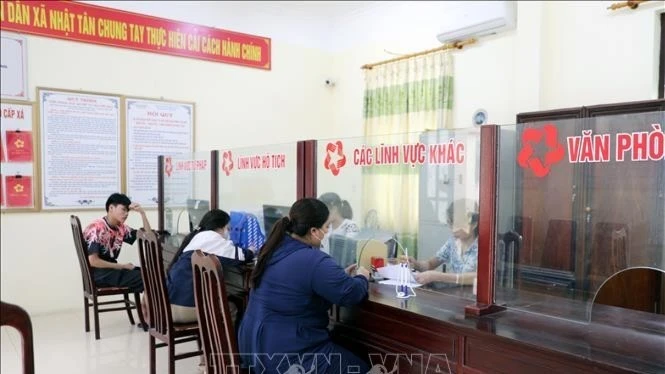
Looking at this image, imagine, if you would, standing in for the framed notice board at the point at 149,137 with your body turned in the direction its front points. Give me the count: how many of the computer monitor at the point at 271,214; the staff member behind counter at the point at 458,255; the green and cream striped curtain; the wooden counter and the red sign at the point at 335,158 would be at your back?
0

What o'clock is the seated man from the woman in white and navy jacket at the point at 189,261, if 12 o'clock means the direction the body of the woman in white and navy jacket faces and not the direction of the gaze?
The seated man is roughly at 8 o'clock from the woman in white and navy jacket.

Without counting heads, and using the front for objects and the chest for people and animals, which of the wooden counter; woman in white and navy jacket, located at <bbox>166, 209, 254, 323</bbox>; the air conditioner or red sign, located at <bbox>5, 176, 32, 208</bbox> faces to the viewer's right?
the woman in white and navy jacket

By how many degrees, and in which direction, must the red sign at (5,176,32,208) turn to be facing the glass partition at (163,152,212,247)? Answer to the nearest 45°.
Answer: approximately 45° to its left

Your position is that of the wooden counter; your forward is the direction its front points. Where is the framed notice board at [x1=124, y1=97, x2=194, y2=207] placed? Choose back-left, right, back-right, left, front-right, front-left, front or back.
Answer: right

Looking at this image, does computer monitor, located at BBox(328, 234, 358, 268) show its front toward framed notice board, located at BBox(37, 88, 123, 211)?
no

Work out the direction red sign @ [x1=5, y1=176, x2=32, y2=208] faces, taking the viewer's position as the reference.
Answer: facing the viewer

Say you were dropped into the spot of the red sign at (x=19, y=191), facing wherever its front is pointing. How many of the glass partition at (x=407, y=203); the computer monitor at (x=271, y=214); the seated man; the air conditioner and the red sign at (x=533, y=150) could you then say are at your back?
0

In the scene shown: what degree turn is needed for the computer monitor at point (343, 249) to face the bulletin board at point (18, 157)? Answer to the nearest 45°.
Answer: approximately 90° to its left

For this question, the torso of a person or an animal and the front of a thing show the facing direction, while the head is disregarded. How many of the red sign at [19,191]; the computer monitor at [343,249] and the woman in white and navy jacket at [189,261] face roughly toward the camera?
1

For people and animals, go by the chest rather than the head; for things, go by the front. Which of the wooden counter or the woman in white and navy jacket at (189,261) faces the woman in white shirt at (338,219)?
the woman in white and navy jacket at (189,261)

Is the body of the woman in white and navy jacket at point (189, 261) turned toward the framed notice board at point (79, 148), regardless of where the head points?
no

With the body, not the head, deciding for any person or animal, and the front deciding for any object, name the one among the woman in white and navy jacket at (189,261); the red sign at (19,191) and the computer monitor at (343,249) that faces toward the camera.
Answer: the red sign

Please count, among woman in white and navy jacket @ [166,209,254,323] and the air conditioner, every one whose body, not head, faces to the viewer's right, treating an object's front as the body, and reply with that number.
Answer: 1

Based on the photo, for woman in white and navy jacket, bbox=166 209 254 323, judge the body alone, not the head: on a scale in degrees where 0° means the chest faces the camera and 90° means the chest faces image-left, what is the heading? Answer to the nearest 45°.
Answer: approximately 270°

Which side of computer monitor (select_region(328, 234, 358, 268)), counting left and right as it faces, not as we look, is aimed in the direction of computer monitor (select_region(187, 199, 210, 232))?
left

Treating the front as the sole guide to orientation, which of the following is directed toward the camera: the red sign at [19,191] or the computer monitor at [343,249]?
the red sign

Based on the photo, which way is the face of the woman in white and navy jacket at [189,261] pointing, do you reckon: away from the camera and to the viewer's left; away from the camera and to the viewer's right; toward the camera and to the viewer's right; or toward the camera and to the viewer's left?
away from the camera and to the viewer's right

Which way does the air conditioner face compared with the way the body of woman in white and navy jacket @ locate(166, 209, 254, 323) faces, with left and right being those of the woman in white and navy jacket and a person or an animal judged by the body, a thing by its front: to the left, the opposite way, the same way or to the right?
the opposite way

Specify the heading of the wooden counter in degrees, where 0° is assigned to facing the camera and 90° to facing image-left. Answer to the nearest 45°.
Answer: approximately 45°

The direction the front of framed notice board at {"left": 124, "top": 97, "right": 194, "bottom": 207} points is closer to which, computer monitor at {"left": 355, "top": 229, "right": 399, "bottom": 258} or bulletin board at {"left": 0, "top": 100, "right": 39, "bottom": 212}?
the computer monitor

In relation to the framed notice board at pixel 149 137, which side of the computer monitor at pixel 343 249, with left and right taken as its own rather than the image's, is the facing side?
left
